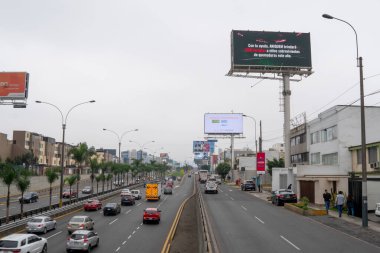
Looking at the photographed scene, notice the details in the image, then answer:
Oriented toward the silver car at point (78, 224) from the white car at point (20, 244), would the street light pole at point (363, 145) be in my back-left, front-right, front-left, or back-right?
front-right

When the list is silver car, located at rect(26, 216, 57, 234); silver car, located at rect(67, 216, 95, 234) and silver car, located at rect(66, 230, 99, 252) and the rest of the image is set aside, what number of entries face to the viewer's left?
0

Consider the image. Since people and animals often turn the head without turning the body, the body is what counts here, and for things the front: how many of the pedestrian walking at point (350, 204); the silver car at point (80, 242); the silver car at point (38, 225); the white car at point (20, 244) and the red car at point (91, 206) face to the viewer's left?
0

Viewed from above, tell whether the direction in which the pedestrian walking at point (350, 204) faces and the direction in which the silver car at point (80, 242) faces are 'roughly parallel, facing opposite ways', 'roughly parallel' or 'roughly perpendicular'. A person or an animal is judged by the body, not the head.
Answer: roughly parallel

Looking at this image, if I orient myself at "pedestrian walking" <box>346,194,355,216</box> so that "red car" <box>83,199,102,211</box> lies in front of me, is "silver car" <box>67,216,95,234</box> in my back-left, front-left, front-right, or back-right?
front-left

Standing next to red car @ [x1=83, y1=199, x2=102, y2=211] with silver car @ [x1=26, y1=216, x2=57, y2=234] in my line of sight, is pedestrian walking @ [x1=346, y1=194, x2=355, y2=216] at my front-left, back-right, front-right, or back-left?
front-left
